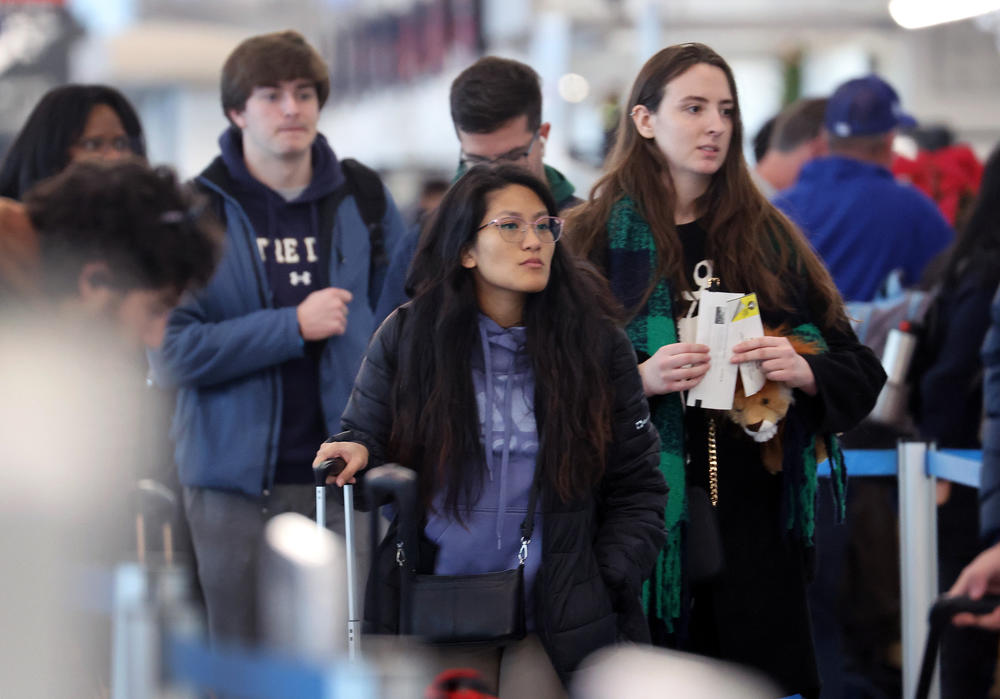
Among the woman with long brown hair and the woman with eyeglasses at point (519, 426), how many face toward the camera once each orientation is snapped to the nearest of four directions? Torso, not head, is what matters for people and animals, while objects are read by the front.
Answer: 2

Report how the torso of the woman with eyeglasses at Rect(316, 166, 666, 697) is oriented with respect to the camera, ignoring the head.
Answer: toward the camera

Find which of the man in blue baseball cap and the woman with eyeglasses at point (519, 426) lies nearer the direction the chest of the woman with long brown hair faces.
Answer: the woman with eyeglasses

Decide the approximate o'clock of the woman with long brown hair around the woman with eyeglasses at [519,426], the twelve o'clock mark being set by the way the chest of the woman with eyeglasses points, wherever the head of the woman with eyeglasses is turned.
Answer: The woman with long brown hair is roughly at 8 o'clock from the woman with eyeglasses.

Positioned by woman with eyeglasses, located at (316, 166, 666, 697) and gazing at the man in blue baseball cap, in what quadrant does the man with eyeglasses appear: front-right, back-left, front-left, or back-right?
front-left

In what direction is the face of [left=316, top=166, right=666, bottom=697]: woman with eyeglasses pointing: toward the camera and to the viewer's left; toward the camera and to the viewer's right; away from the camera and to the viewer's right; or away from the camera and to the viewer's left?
toward the camera and to the viewer's right

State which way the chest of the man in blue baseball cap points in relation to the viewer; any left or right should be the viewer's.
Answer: facing away from the viewer and to the right of the viewer

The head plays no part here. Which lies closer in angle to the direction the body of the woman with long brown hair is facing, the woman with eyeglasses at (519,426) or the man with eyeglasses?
the woman with eyeglasses

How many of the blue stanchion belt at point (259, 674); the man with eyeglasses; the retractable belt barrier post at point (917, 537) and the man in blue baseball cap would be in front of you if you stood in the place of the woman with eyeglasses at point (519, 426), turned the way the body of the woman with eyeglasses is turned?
1

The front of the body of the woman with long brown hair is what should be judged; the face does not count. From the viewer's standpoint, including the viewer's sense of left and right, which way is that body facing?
facing the viewer

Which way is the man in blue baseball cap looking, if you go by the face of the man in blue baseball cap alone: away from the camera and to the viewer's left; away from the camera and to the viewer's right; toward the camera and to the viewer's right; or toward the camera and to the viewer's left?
away from the camera and to the viewer's right

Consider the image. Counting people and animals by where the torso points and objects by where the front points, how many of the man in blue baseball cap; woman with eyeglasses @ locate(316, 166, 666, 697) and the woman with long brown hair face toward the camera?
2

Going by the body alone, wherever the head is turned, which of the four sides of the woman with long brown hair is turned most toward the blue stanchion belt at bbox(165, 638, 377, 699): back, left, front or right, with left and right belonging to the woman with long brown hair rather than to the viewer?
front

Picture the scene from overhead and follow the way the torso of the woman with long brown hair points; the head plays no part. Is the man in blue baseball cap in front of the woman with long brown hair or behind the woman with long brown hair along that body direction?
behind

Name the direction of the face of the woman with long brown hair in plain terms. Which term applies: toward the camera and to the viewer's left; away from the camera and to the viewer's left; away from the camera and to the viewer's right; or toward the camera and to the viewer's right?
toward the camera and to the viewer's right
